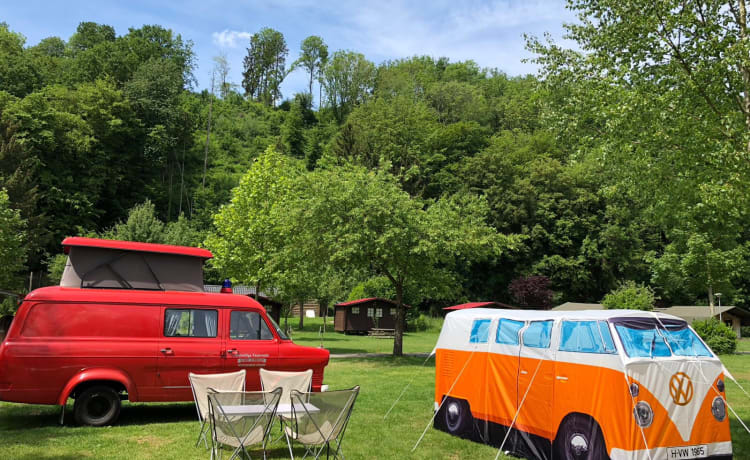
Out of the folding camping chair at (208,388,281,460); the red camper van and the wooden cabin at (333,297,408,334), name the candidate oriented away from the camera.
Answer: the folding camping chair

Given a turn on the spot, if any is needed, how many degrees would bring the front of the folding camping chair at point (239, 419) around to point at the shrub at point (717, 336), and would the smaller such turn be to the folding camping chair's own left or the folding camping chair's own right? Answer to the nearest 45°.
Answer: approximately 45° to the folding camping chair's own right

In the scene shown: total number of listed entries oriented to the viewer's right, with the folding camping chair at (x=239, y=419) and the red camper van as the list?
1

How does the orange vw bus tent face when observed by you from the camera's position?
facing the viewer and to the right of the viewer

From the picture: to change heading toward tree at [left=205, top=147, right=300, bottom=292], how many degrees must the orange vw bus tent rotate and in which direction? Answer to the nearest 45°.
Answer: approximately 180°

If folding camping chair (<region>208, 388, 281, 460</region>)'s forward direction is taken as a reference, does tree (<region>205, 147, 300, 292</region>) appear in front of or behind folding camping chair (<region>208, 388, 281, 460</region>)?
in front

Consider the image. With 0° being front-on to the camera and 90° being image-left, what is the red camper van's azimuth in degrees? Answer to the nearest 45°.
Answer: approximately 270°

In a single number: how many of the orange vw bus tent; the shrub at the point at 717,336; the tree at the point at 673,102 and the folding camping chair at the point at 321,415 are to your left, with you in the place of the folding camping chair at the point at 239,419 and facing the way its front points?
0

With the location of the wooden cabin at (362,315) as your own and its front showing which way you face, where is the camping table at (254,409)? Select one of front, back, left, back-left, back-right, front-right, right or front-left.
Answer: front-right

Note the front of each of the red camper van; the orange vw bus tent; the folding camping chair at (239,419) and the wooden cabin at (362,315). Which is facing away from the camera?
the folding camping chair

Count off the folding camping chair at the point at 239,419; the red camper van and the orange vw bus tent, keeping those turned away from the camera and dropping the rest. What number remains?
1

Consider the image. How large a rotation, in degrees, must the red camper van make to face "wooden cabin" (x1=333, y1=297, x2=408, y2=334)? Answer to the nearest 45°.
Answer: approximately 45° to its left

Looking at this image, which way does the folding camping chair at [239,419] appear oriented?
away from the camera

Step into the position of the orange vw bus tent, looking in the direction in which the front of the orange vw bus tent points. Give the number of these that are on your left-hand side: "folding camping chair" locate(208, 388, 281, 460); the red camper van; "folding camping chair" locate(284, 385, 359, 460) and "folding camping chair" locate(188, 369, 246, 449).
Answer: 0

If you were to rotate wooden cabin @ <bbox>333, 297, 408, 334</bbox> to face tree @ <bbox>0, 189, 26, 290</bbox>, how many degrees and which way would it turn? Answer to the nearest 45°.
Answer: approximately 90° to its right

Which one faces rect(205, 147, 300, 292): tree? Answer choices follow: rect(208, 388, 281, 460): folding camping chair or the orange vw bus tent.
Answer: the folding camping chair
